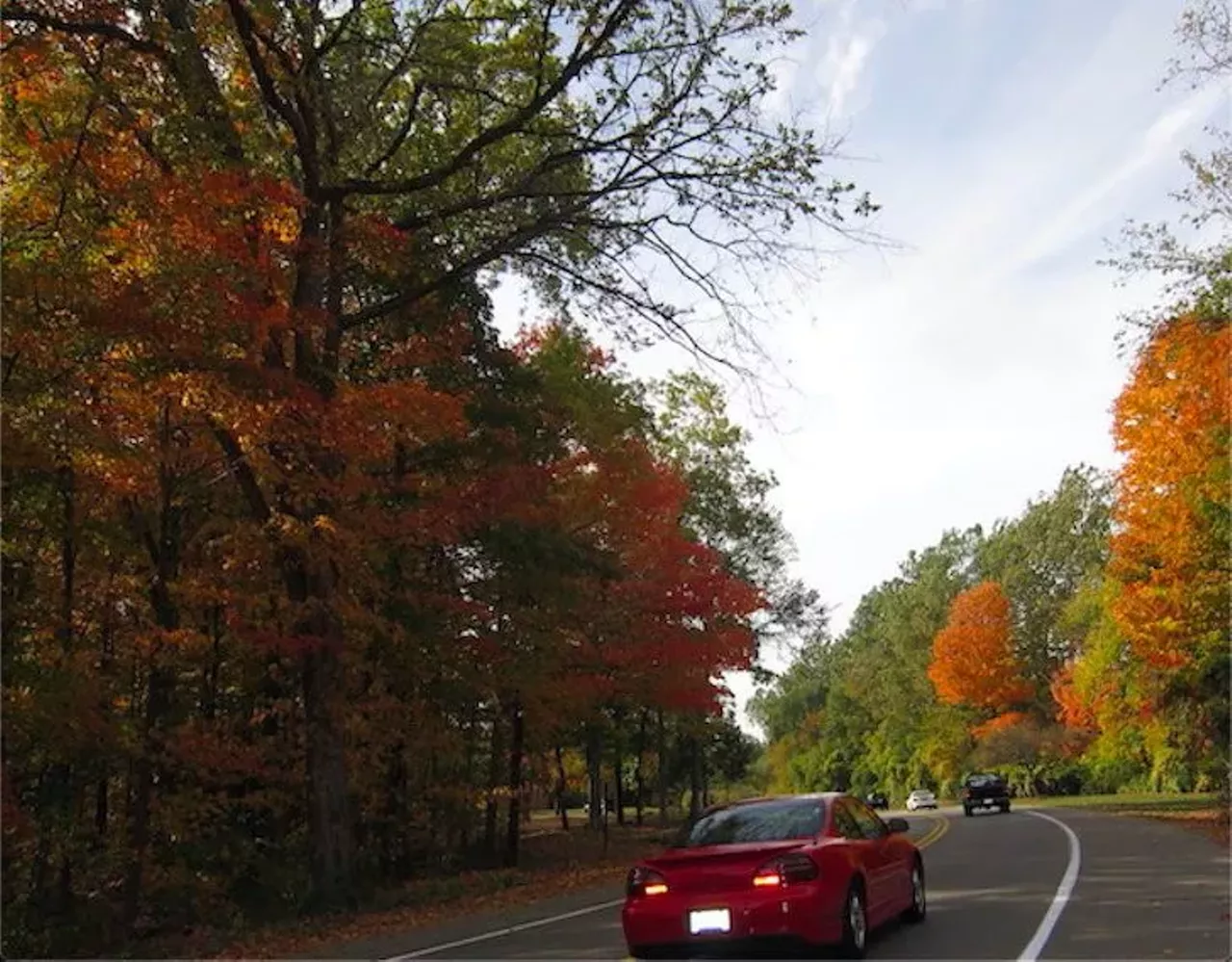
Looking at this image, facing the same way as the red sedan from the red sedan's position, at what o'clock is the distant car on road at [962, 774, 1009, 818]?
The distant car on road is roughly at 11 o'clock from the red sedan.

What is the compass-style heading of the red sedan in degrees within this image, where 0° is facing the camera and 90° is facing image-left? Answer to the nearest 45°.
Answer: approximately 225°

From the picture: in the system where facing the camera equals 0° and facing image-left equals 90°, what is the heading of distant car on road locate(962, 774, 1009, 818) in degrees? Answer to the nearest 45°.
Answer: approximately 180°

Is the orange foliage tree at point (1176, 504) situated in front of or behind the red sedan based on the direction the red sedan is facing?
in front
